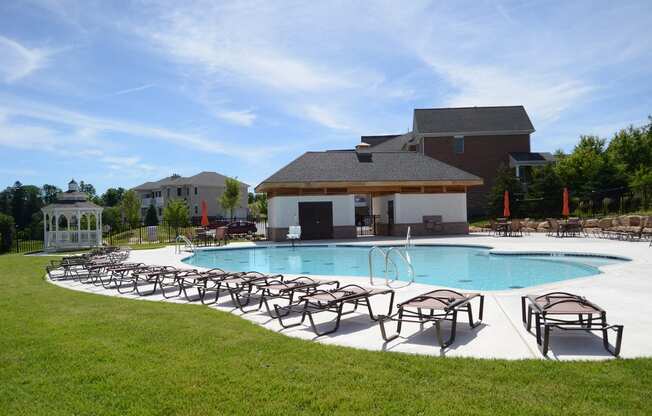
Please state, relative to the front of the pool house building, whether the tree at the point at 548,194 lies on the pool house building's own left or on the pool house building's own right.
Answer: on the pool house building's own left

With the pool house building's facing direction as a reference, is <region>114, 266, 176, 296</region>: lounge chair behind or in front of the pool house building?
in front

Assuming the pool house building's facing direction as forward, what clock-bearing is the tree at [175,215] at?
The tree is roughly at 4 o'clock from the pool house building.

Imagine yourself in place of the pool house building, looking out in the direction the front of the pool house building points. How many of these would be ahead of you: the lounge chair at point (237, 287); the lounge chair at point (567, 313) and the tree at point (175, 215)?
2

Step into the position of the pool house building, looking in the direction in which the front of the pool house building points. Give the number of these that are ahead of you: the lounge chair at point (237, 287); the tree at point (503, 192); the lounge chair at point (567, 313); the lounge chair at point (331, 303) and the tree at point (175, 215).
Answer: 3

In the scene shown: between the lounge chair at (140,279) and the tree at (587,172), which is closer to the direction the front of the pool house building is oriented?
the lounge chair

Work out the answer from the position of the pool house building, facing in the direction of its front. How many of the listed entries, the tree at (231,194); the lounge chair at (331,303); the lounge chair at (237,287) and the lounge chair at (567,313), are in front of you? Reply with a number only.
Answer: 3

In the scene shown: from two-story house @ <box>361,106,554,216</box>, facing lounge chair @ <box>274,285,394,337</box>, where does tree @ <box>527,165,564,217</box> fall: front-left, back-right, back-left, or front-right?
front-left

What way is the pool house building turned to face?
toward the camera

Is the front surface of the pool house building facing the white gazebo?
no

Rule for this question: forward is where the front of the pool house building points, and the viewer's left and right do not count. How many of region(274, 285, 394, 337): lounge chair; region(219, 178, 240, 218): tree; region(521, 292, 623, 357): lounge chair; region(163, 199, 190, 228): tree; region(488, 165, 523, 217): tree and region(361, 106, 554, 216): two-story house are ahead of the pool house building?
2

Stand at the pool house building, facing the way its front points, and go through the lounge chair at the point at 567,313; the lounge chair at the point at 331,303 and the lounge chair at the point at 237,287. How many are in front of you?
3

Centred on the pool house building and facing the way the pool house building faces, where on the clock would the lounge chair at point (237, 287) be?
The lounge chair is roughly at 12 o'clock from the pool house building.

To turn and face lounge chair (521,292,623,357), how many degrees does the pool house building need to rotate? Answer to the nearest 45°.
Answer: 0° — it already faces it

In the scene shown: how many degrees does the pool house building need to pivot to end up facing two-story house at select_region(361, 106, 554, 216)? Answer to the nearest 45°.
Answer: approximately 135° to its left

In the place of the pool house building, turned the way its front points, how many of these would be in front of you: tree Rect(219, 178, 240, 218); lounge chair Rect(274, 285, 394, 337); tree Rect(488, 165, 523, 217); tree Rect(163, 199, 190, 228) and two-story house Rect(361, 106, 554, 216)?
1

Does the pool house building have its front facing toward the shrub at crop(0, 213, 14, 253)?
no

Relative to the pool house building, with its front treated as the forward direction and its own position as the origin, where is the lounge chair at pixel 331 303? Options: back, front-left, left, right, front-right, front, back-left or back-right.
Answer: front

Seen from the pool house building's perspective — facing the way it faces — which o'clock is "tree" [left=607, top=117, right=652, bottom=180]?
The tree is roughly at 8 o'clock from the pool house building.

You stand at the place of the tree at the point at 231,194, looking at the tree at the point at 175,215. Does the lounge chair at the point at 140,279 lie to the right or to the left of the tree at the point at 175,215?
left
